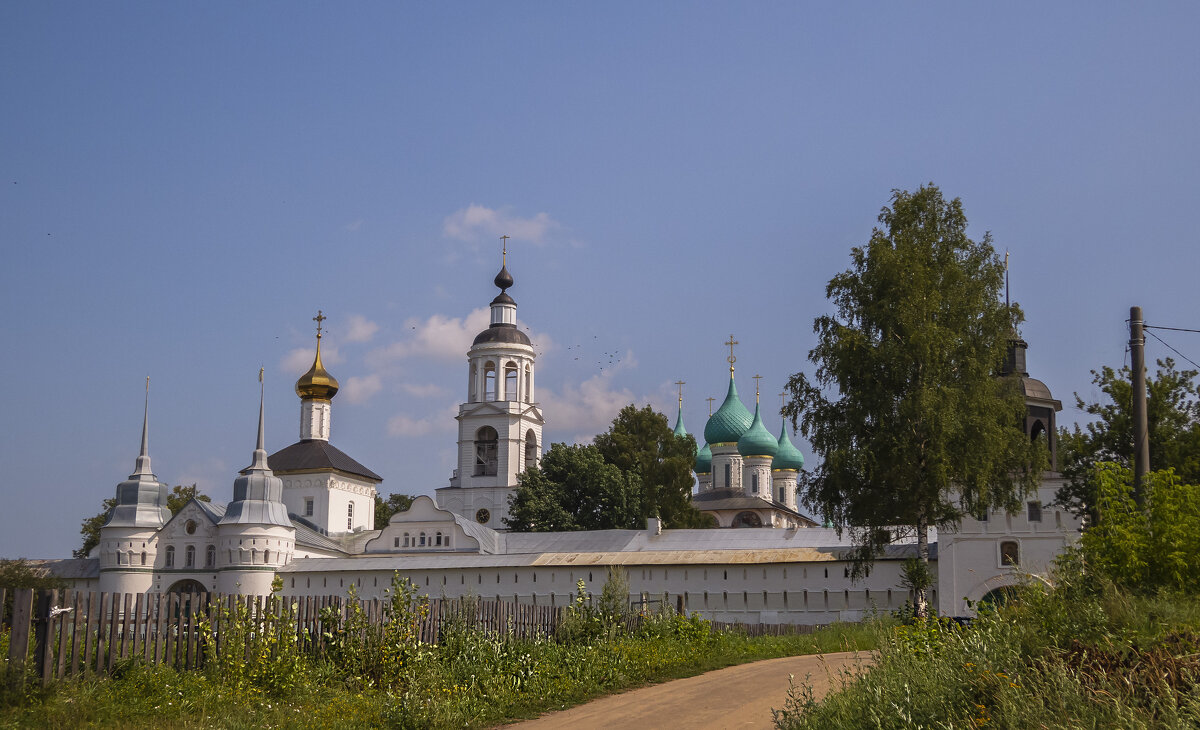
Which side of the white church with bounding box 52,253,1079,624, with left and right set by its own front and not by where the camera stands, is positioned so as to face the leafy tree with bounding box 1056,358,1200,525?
left

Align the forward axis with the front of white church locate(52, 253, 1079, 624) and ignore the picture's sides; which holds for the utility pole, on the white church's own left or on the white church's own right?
on the white church's own left

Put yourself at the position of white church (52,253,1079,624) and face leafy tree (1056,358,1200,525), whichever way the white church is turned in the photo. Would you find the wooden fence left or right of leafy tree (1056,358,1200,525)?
right

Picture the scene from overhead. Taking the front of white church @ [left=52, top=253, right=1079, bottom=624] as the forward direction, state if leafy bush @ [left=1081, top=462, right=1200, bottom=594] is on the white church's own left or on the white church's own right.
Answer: on the white church's own left

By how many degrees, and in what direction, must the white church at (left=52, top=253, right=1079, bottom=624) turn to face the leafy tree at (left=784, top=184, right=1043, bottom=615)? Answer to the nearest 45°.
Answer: approximately 45° to its left

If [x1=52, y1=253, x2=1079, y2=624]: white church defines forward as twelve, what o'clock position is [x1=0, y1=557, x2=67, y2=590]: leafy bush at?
The leafy bush is roughly at 2 o'clock from the white church.

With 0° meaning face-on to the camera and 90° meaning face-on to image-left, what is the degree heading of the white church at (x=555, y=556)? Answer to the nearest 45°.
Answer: approximately 45°

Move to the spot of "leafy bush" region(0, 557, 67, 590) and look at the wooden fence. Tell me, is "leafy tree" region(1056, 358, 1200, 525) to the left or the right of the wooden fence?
left
